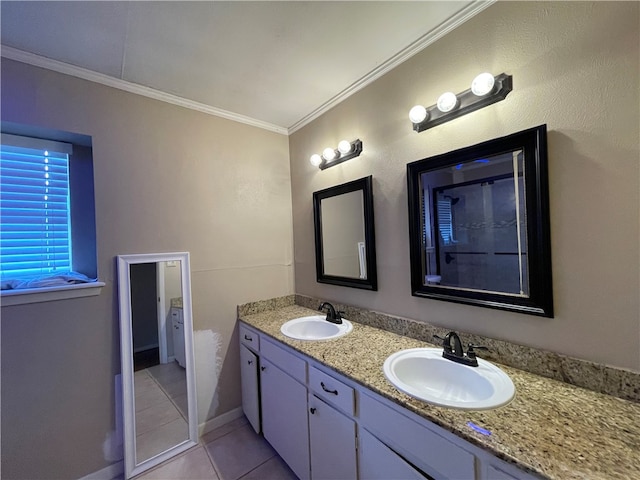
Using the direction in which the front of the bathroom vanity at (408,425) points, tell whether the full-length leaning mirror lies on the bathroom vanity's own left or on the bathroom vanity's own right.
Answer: on the bathroom vanity's own right

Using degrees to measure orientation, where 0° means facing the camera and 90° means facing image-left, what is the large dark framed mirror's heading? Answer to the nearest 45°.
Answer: approximately 45°

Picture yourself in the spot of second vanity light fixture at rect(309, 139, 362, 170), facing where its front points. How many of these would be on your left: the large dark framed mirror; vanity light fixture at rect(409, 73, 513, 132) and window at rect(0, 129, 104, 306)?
2

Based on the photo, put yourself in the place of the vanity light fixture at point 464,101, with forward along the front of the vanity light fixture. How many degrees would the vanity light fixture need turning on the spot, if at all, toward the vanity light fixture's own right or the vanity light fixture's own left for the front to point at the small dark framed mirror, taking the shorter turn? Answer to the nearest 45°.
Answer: approximately 45° to the vanity light fixture's own right

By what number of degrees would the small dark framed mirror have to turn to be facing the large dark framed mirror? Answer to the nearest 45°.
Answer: approximately 90° to its left

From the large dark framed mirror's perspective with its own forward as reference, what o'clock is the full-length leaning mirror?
The full-length leaning mirror is roughly at 1 o'clock from the large dark framed mirror.

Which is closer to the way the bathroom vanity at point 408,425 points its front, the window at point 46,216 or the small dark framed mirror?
the window
